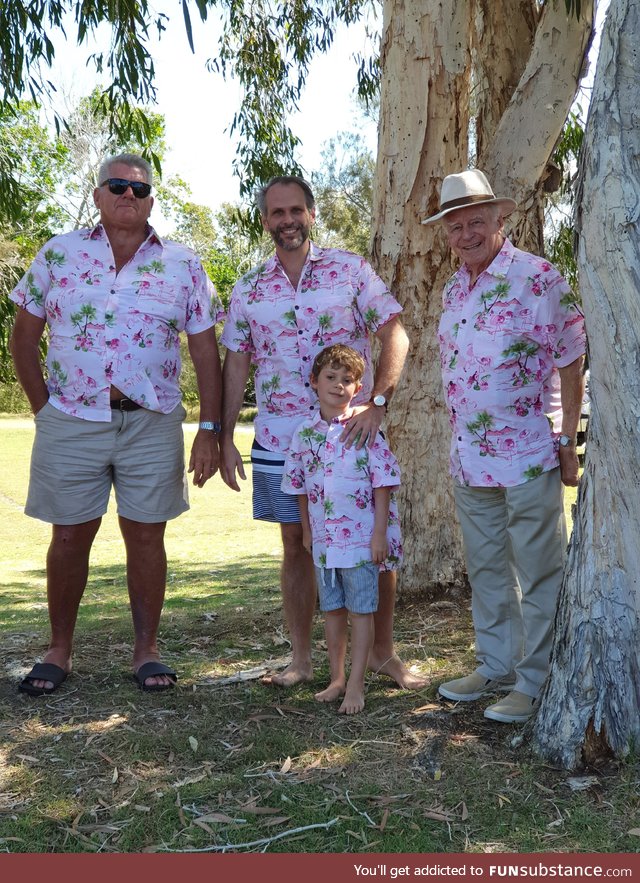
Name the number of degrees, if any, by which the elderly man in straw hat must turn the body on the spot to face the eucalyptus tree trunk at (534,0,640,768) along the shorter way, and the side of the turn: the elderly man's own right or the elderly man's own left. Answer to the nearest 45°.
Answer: approximately 90° to the elderly man's own left

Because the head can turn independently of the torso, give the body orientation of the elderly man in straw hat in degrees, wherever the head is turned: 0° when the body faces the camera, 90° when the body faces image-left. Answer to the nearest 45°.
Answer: approximately 45°

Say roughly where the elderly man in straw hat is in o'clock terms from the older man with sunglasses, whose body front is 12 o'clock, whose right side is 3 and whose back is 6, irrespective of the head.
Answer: The elderly man in straw hat is roughly at 10 o'clock from the older man with sunglasses.

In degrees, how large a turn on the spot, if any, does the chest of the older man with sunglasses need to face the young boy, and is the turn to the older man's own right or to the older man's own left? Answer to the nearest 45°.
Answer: approximately 45° to the older man's own left

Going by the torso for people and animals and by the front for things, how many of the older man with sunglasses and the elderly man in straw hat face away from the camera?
0

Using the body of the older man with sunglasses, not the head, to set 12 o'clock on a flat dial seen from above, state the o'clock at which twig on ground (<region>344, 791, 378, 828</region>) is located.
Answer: The twig on ground is roughly at 11 o'clock from the older man with sunglasses.

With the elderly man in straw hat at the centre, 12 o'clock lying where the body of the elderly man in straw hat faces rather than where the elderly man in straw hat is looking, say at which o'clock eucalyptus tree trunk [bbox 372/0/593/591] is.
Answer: The eucalyptus tree trunk is roughly at 4 o'clock from the elderly man in straw hat.
